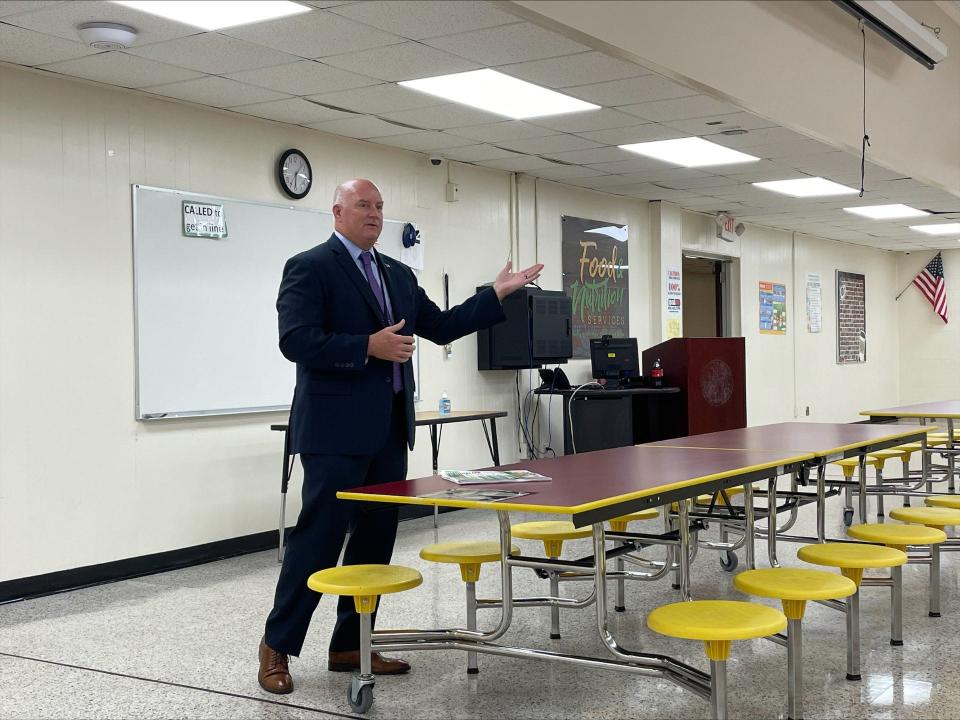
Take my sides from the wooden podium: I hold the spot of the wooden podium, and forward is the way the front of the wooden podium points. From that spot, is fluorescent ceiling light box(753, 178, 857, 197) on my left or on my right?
on my left

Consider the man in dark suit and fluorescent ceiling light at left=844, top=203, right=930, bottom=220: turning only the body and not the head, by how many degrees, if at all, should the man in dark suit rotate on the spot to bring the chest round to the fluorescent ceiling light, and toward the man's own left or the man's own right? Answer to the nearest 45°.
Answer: approximately 90° to the man's own left

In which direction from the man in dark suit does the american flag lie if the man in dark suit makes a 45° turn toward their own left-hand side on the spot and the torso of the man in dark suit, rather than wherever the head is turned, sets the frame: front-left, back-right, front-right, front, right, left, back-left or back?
front-left

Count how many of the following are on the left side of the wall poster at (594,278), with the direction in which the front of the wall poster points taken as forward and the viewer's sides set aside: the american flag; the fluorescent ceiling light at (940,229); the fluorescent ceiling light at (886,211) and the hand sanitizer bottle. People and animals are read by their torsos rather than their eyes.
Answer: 3

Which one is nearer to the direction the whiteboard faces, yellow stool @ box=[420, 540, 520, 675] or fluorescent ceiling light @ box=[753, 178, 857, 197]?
the yellow stool

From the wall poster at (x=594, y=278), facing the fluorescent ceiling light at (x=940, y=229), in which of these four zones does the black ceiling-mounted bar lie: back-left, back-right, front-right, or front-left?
back-right

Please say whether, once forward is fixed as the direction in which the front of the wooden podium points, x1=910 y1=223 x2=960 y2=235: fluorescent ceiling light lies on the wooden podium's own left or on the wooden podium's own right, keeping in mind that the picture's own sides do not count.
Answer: on the wooden podium's own left

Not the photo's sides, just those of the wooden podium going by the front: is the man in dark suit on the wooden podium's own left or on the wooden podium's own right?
on the wooden podium's own right

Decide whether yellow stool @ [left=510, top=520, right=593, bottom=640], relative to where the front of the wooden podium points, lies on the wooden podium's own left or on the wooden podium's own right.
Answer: on the wooden podium's own right

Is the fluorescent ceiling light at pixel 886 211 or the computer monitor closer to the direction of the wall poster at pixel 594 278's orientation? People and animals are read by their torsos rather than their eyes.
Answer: the computer monitor

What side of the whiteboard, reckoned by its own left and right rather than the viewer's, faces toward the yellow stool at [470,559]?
front

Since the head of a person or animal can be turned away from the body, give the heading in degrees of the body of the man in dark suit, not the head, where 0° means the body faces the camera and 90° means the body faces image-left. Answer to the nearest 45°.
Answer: approximately 315°

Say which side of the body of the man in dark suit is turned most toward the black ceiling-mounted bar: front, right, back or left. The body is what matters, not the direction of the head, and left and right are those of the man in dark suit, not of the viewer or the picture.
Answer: left
